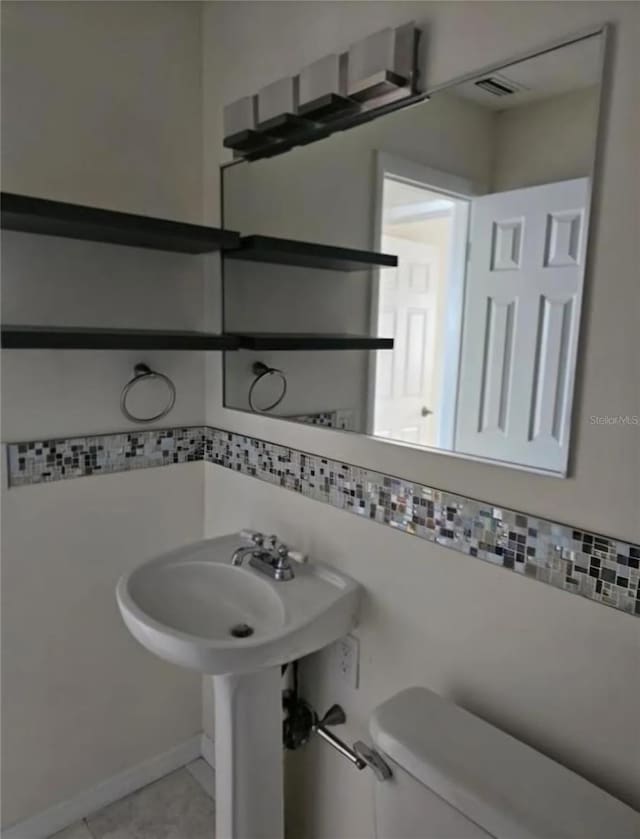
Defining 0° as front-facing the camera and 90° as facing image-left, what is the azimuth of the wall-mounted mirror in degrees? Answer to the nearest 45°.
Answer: approximately 45°

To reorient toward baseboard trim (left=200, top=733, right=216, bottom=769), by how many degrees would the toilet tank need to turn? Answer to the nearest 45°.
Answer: approximately 90° to its right

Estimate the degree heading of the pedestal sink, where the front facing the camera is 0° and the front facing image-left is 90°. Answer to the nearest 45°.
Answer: approximately 45°

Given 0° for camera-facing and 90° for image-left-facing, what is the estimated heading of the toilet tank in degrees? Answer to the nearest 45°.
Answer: approximately 45°
